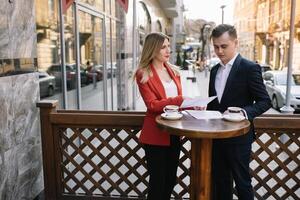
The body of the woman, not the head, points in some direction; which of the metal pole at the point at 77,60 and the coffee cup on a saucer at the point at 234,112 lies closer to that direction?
the coffee cup on a saucer

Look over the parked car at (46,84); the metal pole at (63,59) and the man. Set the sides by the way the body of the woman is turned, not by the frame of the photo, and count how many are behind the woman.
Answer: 2

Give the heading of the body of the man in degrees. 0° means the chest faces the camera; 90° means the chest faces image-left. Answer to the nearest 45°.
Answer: approximately 45°

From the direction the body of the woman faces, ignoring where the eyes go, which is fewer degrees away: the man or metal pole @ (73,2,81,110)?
the man

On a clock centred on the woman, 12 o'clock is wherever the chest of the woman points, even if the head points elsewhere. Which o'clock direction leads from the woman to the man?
The man is roughly at 11 o'clock from the woman.

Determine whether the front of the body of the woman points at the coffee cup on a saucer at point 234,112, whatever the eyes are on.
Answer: yes

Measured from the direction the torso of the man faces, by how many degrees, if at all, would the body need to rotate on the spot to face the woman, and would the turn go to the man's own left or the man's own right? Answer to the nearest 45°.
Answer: approximately 45° to the man's own right

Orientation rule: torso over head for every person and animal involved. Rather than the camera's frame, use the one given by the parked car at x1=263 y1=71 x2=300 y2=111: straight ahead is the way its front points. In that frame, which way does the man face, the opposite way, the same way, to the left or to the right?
to the right

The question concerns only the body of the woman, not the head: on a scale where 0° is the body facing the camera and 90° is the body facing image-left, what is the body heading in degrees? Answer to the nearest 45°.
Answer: approximately 315°

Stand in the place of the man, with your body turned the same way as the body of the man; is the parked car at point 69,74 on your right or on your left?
on your right

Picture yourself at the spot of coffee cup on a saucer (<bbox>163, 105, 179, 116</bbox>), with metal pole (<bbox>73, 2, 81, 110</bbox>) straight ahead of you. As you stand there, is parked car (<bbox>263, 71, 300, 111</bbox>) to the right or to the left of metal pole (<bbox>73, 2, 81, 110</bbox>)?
right

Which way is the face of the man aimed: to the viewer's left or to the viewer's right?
to the viewer's left
